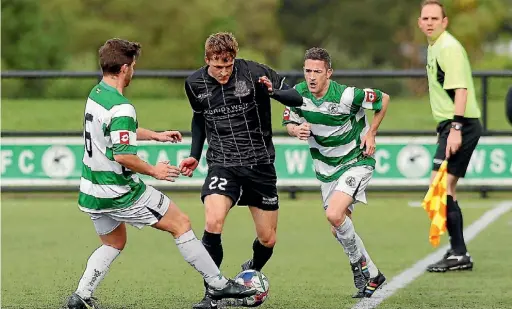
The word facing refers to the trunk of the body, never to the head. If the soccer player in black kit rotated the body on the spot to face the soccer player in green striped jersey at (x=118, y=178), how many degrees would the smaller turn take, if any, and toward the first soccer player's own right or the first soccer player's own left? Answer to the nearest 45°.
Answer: approximately 45° to the first soccer player's own right

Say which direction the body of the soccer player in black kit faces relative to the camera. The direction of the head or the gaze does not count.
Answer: toward the camera

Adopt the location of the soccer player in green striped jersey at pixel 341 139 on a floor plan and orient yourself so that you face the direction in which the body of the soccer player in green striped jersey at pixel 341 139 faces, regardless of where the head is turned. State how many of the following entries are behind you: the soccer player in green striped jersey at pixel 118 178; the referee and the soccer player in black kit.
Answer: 1

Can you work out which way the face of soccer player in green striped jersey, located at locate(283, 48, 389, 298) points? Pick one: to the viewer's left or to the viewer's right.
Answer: to the viewer's left

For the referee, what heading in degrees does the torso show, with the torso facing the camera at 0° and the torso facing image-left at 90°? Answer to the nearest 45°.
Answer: approximately 90°

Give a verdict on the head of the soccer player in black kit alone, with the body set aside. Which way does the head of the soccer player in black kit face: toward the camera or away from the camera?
toward the camera

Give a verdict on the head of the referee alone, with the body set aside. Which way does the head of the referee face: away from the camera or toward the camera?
toward the camera
